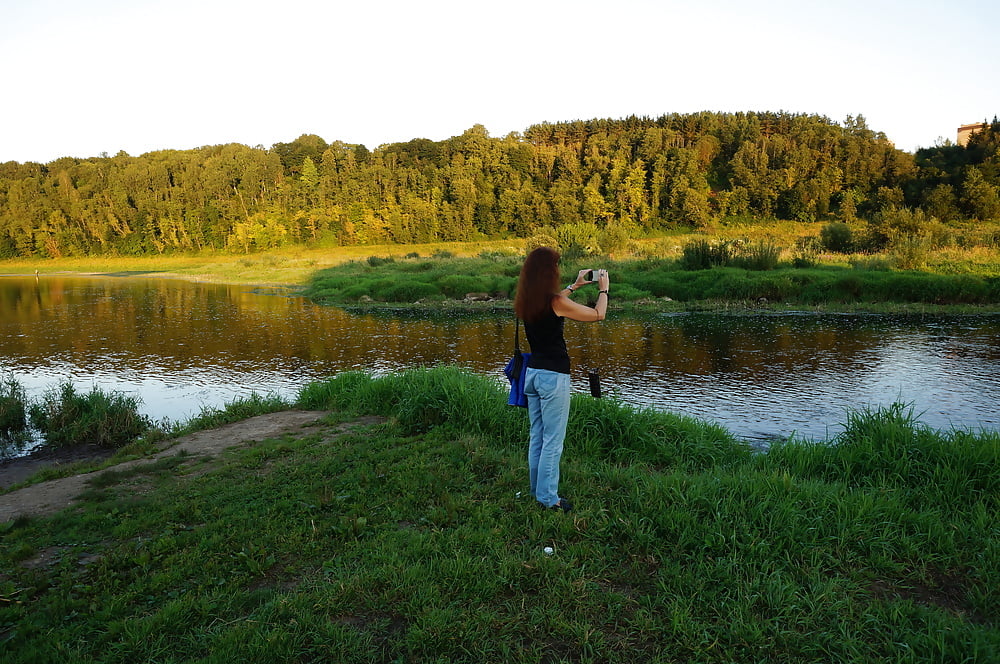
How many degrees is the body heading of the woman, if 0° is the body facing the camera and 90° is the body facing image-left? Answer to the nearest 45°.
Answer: approximately 225°

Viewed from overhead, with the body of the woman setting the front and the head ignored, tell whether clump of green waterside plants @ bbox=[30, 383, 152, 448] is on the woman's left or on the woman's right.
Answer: on the woman's left

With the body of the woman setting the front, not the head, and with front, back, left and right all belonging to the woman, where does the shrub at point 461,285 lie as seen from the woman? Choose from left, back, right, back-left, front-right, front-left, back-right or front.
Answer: front-left

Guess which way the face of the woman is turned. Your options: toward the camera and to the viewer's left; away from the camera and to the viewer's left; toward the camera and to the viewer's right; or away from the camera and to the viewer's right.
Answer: away from the camera and to the viewer's right

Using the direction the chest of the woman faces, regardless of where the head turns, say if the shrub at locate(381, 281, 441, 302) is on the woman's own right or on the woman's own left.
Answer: on the woman's own left
